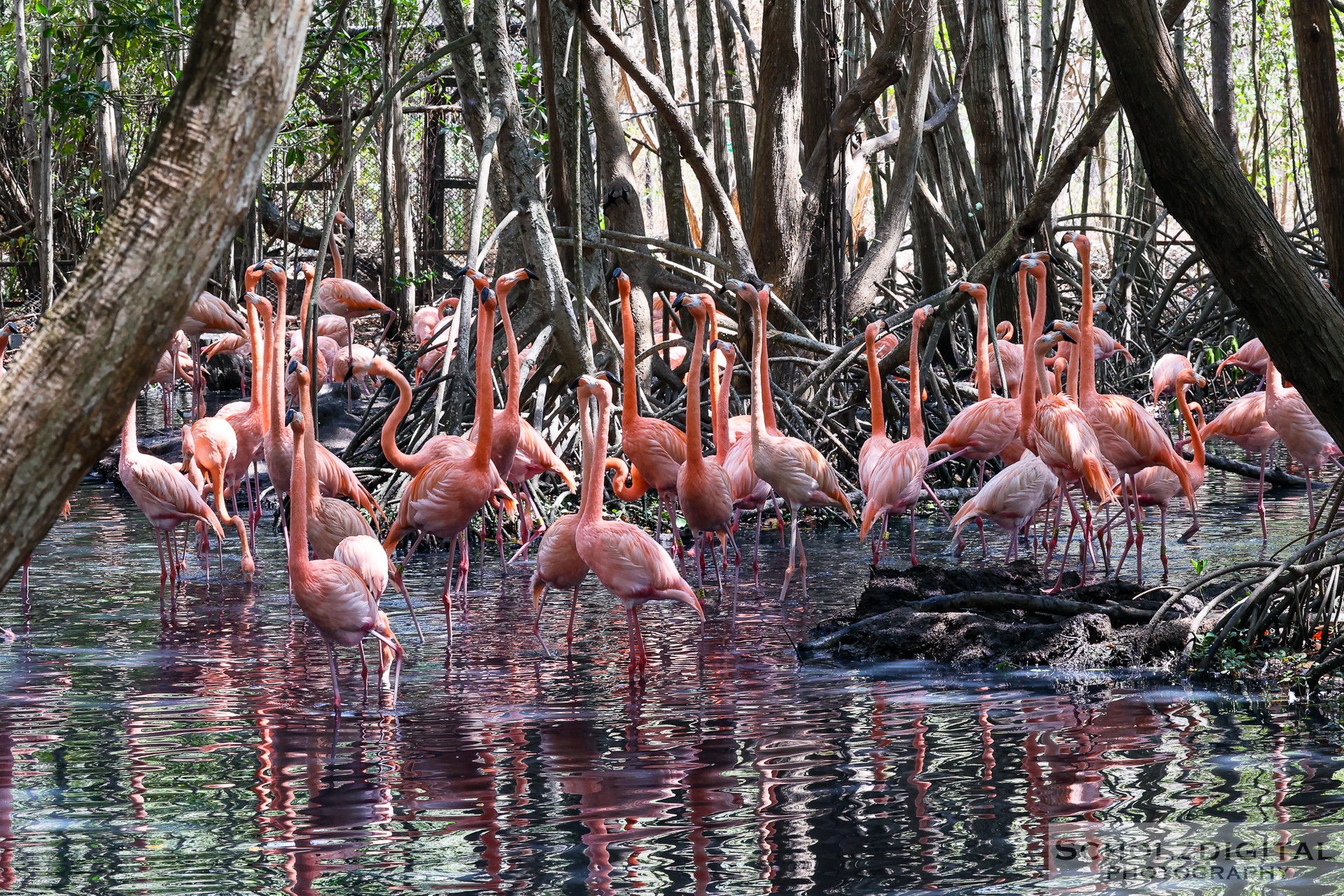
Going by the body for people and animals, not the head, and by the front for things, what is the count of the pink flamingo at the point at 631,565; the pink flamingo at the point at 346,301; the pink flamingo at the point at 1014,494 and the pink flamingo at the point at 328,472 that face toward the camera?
0

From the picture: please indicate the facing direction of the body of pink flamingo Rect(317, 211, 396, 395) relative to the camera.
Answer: to the viewer's left

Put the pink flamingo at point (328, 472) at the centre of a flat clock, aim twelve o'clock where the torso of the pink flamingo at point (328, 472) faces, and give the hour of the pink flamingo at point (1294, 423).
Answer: the pink flamingo at point (1294, 423) is roughly at 6 o'clock from the pink flamingo at point (328, 472).

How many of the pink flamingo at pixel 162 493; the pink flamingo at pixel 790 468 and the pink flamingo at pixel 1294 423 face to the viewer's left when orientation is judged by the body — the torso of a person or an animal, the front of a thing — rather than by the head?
3

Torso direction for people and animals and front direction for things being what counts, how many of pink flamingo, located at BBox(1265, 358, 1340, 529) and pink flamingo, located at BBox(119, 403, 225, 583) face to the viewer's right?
0

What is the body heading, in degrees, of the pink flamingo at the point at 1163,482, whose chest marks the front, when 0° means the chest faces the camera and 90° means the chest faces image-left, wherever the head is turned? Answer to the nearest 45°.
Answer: approximately 270°

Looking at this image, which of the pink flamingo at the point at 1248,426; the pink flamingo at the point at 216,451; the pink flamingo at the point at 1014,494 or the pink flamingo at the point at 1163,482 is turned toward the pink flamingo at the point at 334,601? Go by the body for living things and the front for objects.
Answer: the pink flamingo at the point at 216,451

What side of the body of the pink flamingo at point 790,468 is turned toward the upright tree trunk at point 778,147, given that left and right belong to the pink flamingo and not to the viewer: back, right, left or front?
right

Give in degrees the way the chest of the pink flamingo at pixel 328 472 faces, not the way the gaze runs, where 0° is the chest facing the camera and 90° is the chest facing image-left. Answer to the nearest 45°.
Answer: approximately 90°

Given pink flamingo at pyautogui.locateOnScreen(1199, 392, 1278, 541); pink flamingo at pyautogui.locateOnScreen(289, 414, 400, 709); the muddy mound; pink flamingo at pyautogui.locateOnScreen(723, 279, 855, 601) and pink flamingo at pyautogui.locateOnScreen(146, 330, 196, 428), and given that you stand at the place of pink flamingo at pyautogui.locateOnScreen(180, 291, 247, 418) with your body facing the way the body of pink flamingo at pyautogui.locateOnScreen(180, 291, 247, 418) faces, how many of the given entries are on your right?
1

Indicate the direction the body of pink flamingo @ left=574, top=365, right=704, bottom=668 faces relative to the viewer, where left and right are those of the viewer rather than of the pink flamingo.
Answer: facing to the left of the viewer
